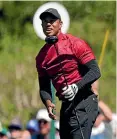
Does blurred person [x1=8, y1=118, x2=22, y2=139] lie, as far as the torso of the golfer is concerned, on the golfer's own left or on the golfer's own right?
on the golfer's own right

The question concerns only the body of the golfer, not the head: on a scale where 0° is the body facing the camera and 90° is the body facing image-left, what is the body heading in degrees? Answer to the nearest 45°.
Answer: approximately 45°
